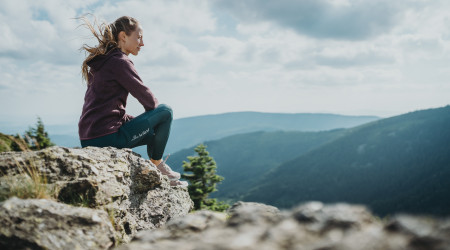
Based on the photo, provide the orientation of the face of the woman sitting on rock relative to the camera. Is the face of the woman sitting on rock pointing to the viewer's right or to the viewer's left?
to the viewer's right

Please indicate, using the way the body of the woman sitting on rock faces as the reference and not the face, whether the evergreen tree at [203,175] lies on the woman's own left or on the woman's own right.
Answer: on the woman's own left

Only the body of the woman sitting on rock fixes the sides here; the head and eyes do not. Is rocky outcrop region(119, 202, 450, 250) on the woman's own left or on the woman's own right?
on the woman's own right

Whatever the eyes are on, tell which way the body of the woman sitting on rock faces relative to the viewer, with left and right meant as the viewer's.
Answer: facing to the right of the viewer

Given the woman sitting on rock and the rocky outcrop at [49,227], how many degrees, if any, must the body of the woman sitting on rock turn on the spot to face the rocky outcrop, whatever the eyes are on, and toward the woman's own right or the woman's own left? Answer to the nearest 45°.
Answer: approximately 90° to the woman's own right
